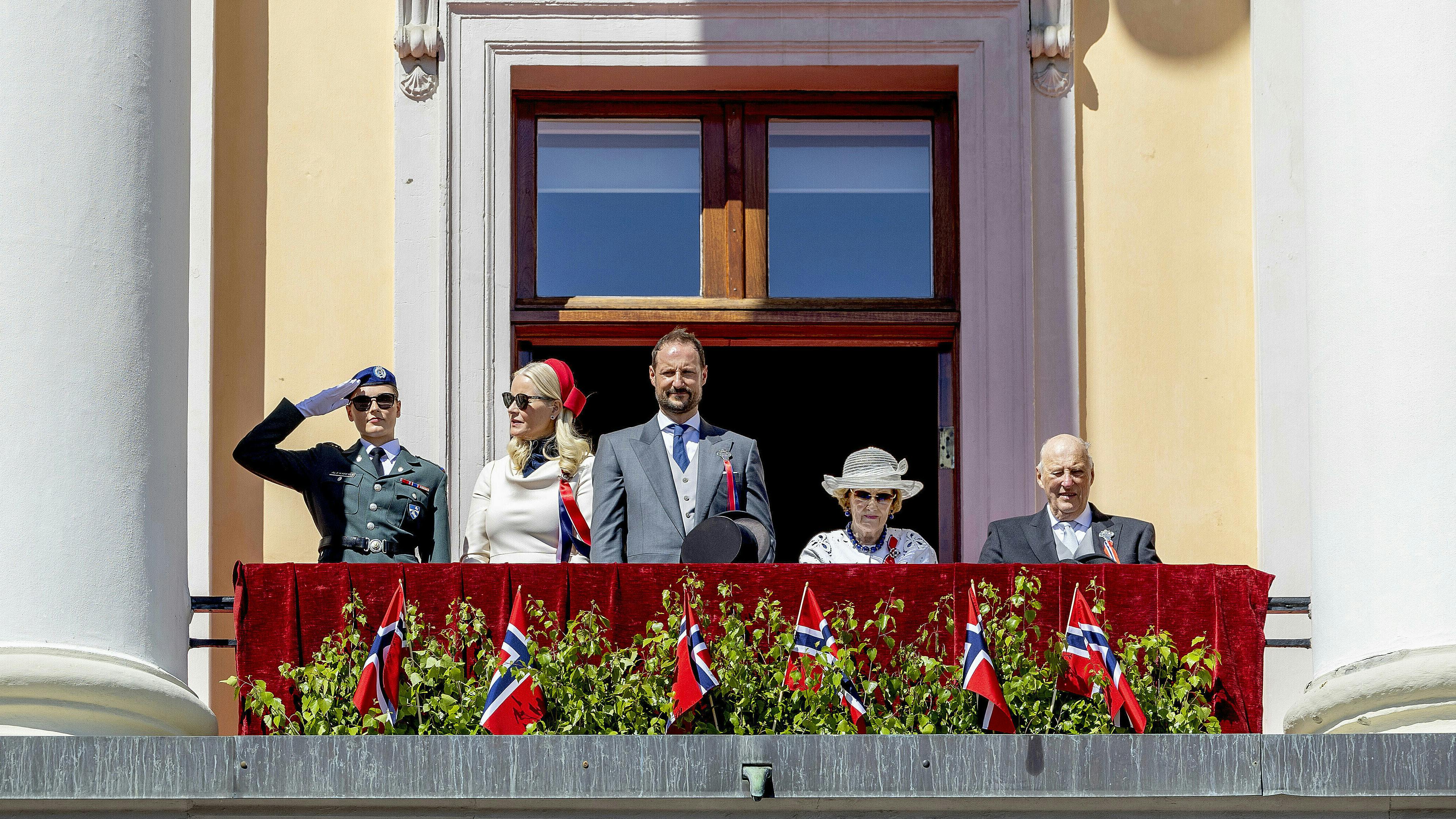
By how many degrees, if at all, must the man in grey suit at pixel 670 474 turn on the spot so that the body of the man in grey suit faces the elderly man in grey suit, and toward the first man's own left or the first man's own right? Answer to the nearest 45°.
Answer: approximately 90° to the first man's own left

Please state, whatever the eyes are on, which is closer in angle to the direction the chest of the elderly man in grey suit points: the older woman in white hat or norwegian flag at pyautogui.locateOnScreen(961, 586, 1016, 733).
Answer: the norwegian flag

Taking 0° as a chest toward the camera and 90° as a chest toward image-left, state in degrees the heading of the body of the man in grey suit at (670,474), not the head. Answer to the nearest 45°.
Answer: approximately 0°

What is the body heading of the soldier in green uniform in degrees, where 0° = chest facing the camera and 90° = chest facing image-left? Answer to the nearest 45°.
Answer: approximately 0°
